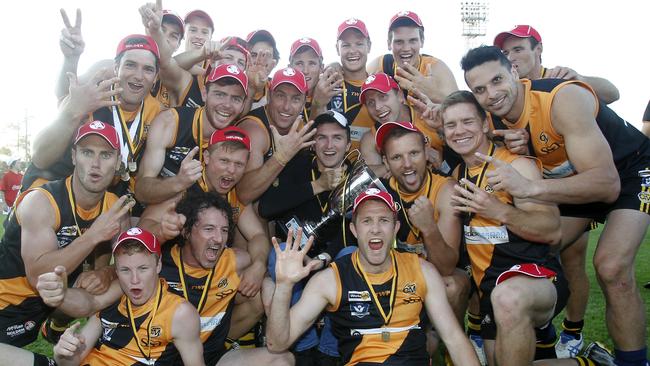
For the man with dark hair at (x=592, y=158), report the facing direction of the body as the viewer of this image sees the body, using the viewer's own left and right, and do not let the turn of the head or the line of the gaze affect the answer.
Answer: facing the viewer and to the left of the viewer

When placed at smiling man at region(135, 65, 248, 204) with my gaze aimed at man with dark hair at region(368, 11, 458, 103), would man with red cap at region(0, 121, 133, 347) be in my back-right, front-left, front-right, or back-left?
back-right

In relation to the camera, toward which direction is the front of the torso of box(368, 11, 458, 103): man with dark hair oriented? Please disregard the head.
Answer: toward the camera

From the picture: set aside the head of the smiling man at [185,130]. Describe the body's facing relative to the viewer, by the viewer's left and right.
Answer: facing the viewer and to the right of the viewer

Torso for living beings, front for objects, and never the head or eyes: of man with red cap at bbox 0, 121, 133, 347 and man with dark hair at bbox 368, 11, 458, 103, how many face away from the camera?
0

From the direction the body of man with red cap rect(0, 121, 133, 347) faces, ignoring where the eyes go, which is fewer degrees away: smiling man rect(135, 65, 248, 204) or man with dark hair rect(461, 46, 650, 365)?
the man with dark hair

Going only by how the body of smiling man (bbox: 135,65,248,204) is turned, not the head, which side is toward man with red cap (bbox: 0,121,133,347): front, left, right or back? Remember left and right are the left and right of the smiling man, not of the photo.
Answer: right

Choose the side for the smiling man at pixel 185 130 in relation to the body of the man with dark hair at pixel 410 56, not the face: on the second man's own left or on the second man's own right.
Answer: on the second man's own right

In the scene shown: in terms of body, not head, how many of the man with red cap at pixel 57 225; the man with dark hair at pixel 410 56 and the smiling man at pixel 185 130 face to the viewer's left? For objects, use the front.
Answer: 0

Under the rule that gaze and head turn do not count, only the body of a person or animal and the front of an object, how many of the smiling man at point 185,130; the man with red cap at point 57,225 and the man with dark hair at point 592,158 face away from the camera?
0

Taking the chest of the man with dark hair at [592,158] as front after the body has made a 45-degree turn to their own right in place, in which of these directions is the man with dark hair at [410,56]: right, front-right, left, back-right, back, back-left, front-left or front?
front-right
